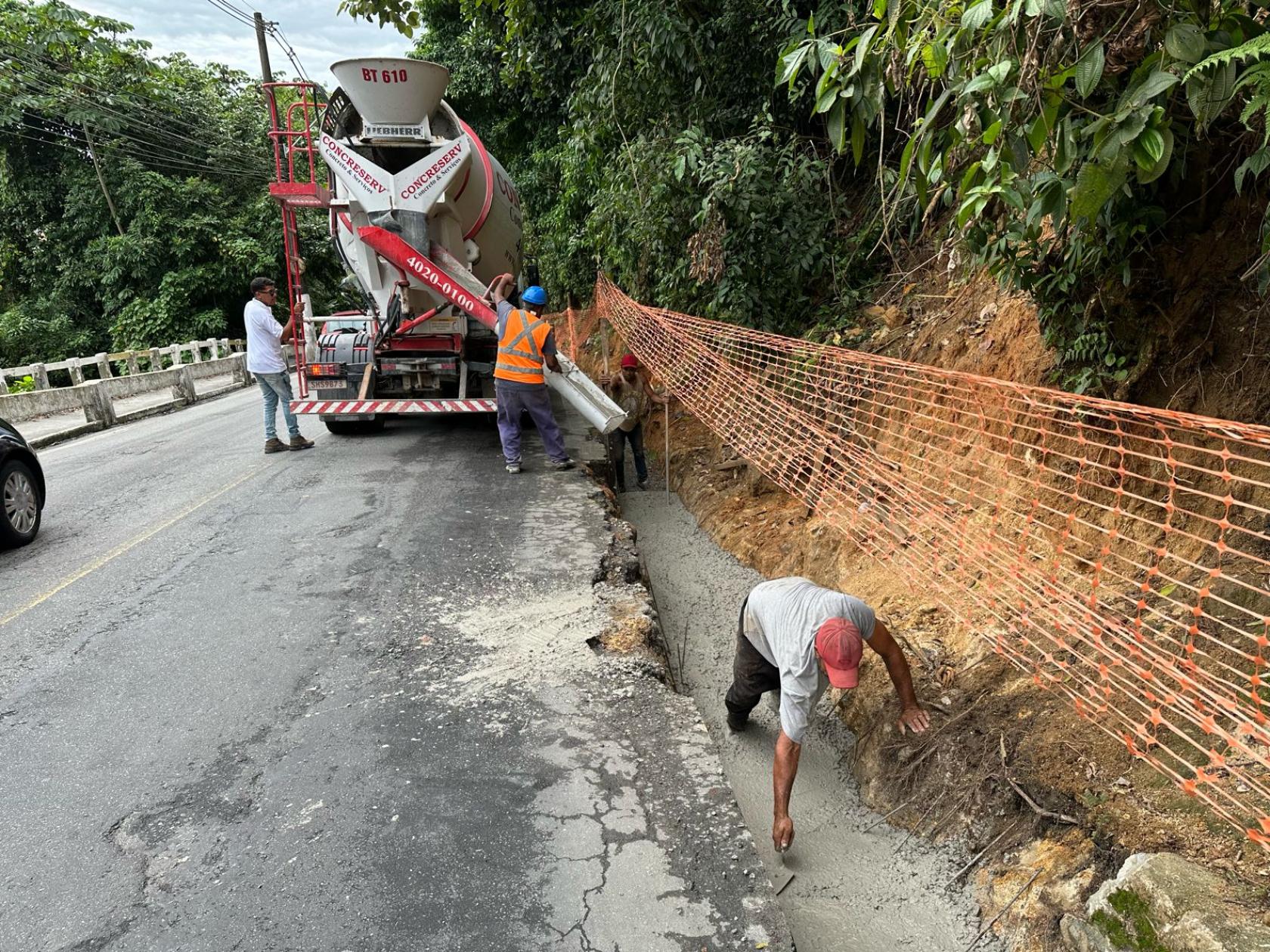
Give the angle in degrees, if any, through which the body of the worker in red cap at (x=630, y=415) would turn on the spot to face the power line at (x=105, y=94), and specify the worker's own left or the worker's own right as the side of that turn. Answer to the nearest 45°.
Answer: approximately 135° to the worker's own right

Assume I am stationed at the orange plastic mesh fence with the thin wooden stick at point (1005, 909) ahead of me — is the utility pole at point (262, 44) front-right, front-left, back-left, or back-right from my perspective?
back-right

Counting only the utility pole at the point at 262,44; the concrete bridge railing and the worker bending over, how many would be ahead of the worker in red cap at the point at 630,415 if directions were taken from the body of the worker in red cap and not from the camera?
1

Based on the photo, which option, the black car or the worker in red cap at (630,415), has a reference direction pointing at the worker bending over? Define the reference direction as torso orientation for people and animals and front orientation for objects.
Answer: the worker in red cap

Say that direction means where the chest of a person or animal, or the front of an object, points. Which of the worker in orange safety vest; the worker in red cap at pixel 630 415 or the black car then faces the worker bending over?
the worker in red cap

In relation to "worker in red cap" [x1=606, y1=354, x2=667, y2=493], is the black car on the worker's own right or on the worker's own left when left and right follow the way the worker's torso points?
on the worker's own right

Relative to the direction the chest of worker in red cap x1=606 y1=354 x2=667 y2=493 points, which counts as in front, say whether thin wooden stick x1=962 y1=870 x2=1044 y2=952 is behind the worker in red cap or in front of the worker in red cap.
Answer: in front

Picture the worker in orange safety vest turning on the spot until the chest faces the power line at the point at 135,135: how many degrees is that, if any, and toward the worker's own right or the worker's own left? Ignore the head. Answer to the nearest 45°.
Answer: approximately 45° to the worker's own left

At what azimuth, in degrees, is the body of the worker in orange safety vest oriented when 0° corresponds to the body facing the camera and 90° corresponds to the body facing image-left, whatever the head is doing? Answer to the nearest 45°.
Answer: approximately 180°

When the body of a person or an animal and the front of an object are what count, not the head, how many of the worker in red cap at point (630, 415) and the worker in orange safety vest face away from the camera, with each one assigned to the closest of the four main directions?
1

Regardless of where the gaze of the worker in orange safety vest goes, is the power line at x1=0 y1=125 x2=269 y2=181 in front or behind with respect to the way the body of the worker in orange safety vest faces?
in front
